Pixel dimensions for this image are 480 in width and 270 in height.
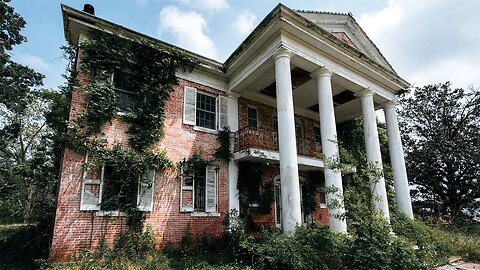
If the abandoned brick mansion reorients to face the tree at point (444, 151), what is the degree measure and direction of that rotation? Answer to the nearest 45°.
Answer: approximately 90° to its left

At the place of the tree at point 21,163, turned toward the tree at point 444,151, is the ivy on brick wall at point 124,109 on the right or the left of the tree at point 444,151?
right

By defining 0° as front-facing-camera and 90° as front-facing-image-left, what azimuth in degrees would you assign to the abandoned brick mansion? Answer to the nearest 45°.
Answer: approximately 315°

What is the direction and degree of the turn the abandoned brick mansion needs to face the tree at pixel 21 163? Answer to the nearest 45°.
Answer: approximately 135° to its right

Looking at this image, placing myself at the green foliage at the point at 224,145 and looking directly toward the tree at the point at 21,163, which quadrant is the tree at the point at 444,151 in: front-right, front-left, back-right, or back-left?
back-right
